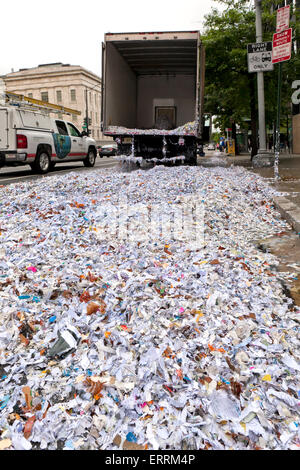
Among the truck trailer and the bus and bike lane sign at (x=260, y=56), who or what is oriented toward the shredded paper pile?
the bus and bike lane sign

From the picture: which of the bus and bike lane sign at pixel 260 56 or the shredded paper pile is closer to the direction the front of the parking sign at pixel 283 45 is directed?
the shredded paper pile

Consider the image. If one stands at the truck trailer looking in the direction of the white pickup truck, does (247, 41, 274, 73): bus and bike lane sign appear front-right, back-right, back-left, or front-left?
back-left

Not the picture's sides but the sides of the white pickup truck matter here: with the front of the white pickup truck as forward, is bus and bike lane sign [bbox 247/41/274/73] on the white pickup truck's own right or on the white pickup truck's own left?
on the white pickup truck's own right

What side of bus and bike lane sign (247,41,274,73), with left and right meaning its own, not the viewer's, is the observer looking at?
front

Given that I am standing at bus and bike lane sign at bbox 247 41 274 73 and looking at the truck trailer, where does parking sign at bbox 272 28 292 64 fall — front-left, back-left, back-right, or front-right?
back-left

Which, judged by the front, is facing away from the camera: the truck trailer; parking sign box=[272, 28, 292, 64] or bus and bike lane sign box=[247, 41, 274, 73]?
the truck trailer

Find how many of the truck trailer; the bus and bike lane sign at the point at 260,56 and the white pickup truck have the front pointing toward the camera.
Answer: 1

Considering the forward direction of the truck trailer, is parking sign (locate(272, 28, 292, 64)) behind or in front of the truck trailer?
behind

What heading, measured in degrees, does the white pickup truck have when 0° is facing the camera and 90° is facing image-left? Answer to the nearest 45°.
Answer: approximately 225°

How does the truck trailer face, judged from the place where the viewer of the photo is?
facing away from the viewer

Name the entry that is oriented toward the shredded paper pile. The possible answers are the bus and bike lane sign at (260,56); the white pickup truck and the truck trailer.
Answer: the bus and bike lane sign
